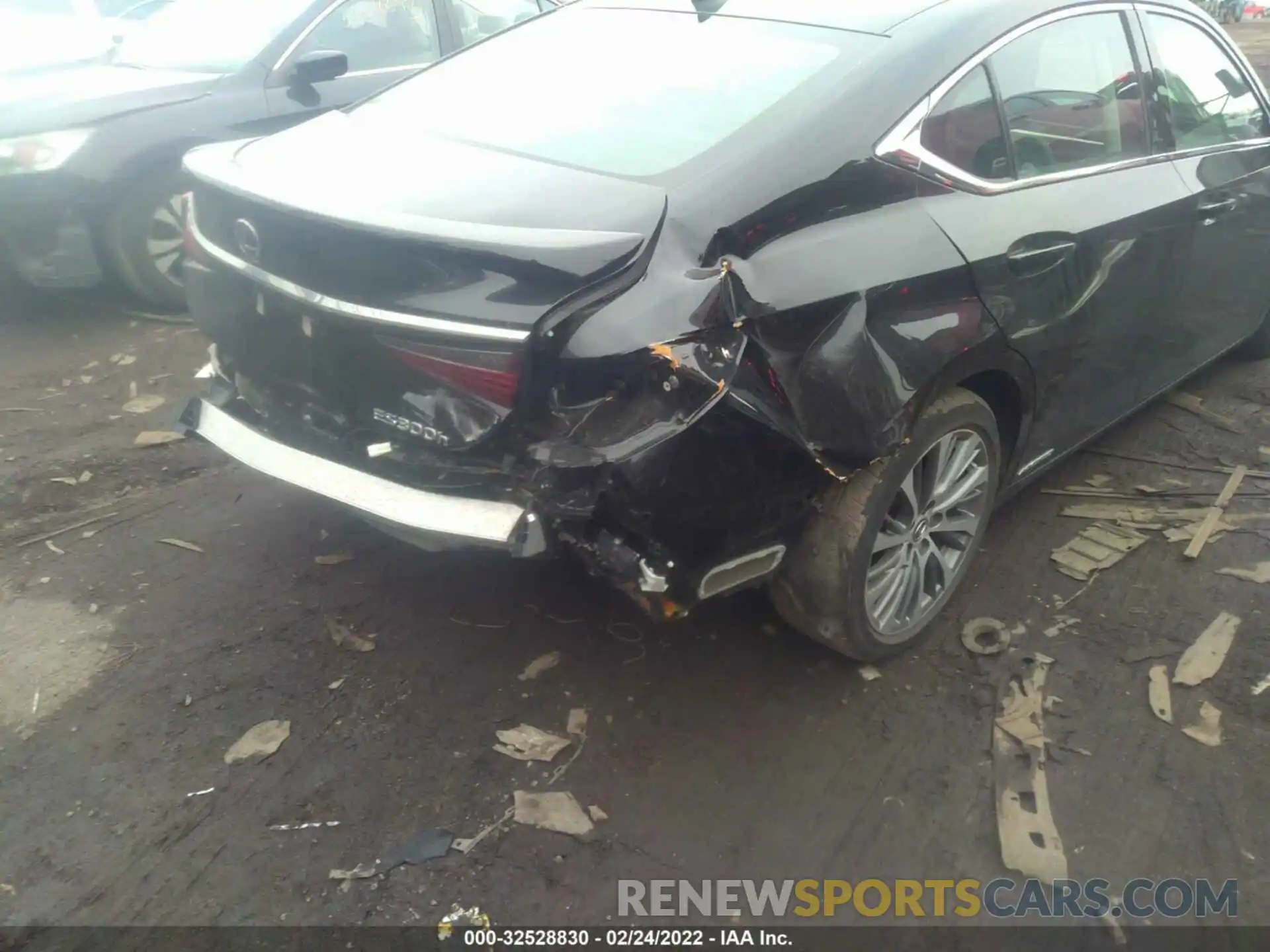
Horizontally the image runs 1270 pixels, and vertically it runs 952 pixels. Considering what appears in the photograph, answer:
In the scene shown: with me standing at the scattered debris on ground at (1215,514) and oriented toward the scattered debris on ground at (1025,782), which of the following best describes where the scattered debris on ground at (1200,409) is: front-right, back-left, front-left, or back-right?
back-right

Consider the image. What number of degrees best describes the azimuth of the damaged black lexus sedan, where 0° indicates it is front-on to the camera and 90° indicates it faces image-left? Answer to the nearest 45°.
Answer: approximately 225°

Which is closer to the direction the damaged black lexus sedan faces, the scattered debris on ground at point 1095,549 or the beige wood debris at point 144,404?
the scattered debris on ground

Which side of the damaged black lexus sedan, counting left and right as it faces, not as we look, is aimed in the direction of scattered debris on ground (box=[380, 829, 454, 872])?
back

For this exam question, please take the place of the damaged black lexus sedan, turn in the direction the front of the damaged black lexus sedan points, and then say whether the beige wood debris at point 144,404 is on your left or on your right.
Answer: on your left

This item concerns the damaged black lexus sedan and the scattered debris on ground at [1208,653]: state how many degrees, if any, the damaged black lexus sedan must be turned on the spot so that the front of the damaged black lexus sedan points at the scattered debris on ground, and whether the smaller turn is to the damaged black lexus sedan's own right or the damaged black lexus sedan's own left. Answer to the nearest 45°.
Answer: approximately 45° to the damaged black lexus sedan's own right

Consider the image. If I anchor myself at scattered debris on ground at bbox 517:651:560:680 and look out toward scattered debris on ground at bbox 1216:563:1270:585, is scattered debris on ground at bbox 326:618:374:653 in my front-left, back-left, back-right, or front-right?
back-left
